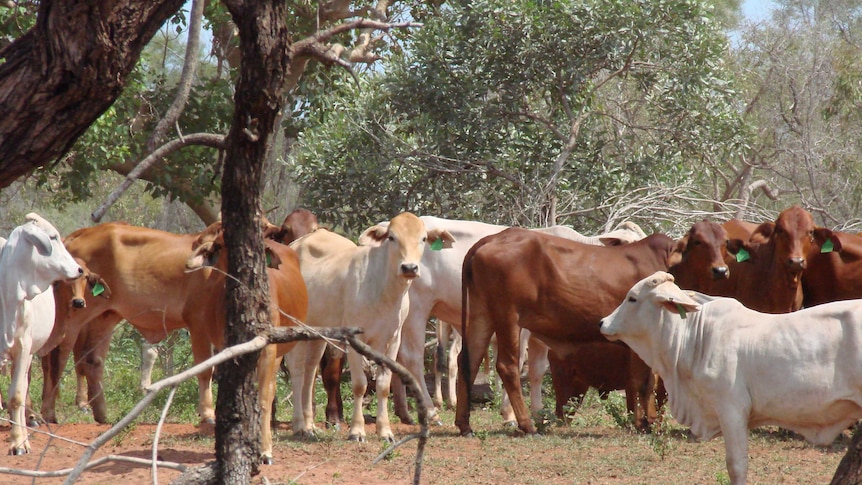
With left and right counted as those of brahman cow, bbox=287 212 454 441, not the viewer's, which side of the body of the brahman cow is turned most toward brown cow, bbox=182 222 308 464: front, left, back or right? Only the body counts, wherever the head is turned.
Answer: right

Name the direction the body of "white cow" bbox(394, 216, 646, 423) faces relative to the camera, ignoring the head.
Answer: to the viewer's right

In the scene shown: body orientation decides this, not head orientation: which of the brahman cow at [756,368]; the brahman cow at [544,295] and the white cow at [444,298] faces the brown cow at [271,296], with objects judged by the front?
the brahman cow at [756,368]

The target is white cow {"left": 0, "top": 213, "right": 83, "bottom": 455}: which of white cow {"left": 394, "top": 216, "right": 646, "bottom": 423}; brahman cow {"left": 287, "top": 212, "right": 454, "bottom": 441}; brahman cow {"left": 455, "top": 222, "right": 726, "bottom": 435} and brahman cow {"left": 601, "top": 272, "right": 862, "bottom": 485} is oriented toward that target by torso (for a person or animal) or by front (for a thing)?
brahman cow {"left": 601, "top": 272, "right": 862, "bottom": 485}

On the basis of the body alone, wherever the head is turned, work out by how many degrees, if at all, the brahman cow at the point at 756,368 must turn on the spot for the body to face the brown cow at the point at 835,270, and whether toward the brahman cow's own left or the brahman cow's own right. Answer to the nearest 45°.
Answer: approximately 90° to the brahman cow's own right

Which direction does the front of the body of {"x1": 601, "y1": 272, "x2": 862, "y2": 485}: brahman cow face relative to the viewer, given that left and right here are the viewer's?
facing to the left of the viewer

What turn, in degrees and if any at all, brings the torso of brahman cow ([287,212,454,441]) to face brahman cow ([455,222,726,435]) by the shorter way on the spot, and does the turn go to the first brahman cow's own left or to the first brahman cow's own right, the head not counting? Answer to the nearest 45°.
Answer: approximately 45° to the first brahman cow's own left

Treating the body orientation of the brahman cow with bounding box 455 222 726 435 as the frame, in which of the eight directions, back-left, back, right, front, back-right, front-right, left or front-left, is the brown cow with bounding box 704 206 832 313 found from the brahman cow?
front

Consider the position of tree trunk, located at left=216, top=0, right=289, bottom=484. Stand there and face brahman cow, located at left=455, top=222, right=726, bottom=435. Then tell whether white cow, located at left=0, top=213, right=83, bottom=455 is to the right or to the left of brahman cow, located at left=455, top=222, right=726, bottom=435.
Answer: left

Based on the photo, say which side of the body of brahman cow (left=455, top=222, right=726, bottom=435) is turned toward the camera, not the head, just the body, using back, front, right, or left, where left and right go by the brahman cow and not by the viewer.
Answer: right

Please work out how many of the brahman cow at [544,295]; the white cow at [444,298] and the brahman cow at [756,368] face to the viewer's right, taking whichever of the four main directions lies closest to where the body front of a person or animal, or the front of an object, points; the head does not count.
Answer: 2

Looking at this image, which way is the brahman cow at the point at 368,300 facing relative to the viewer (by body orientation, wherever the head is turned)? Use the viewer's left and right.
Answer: facing the viewer and to the right of the viewer

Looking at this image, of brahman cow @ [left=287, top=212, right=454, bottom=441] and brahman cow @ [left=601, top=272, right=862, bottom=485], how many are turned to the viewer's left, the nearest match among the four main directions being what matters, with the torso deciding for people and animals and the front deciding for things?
1
